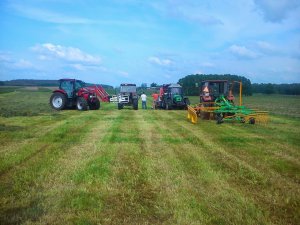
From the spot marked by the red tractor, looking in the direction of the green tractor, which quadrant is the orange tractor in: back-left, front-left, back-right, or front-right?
front-right

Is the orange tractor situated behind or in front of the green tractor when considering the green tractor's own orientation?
in front

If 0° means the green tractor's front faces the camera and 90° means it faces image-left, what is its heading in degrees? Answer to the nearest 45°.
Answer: approximately 315°

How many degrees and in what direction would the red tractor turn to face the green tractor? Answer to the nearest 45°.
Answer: approximately 45° to its left

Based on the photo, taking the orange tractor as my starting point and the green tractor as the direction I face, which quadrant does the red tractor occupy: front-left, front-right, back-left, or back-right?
front-left

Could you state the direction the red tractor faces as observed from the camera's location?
facing the viewer and to the right of the viewer

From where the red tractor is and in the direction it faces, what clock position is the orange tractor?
The orange tractor is roughly at 12 o'clock from the red tractor.
